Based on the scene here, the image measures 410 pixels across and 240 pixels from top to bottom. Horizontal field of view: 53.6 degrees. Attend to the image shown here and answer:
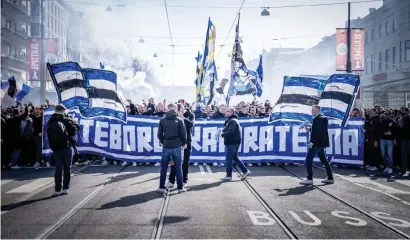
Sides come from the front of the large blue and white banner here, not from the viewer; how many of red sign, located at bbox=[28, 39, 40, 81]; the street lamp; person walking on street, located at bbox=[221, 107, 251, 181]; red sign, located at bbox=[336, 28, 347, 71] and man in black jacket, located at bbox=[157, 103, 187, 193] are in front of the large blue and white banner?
2

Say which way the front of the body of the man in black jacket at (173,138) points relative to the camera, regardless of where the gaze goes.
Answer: away from the camera

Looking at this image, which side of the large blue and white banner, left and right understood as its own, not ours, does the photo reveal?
front

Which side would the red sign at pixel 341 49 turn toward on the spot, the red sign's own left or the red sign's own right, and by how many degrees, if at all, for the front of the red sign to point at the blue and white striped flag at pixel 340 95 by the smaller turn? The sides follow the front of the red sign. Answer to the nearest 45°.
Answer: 0° — it already faces it

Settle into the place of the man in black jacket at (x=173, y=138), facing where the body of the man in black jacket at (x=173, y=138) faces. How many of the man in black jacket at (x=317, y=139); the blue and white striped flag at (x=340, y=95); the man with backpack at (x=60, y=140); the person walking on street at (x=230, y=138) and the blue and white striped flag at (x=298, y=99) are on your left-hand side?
1

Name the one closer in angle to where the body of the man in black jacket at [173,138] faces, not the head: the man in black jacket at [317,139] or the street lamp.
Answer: the street lamp

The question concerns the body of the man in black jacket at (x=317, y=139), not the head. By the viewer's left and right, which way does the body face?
facing to the left of the viewer

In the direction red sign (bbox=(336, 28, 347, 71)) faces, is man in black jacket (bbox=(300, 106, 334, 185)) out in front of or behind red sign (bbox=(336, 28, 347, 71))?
in front

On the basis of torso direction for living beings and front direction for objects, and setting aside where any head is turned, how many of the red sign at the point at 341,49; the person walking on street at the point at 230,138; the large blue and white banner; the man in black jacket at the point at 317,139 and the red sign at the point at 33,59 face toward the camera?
3

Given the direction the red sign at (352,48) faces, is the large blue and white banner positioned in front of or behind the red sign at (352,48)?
in front
